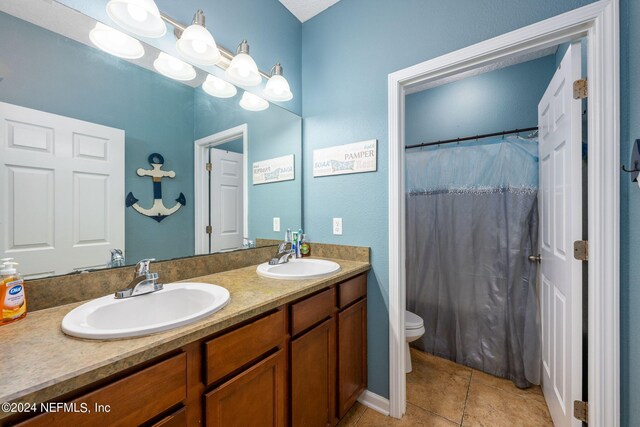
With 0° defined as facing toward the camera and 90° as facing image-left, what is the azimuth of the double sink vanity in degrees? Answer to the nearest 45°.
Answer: approximately 315°

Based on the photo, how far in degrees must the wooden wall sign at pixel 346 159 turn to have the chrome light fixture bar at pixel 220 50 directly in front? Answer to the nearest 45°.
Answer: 0° — it already faces it
